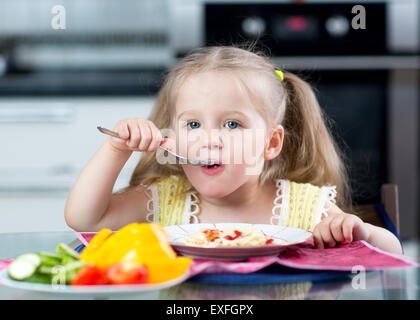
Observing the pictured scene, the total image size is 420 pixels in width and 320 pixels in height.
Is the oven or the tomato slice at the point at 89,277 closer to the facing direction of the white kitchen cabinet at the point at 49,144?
the tomato slice

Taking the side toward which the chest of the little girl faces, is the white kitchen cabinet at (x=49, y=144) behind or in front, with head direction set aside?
behind

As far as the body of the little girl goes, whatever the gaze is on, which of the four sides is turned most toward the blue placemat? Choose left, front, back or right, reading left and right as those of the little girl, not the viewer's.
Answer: front

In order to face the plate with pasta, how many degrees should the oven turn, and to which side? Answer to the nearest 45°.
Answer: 0° — it already faces it

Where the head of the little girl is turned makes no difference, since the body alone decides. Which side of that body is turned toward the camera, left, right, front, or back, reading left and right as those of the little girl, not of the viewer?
front

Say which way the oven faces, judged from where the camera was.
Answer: facing the viewer

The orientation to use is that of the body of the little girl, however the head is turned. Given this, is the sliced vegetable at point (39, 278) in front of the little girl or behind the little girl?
in front

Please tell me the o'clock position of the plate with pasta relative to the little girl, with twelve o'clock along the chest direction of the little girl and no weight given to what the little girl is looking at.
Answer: The plate with pasta is roughly at 12 o'clock from the little girl.

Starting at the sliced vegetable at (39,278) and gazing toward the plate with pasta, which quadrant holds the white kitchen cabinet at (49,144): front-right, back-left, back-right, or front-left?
front-left

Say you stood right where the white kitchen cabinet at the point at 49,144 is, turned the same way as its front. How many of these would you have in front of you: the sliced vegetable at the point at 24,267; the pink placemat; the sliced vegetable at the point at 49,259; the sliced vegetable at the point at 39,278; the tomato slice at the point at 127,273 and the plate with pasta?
6

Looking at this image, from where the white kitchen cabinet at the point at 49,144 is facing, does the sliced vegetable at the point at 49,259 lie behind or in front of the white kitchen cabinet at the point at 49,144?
in front

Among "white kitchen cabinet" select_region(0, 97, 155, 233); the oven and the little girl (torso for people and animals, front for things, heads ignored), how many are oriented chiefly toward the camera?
3

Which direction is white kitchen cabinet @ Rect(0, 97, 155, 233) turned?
toward the camera
